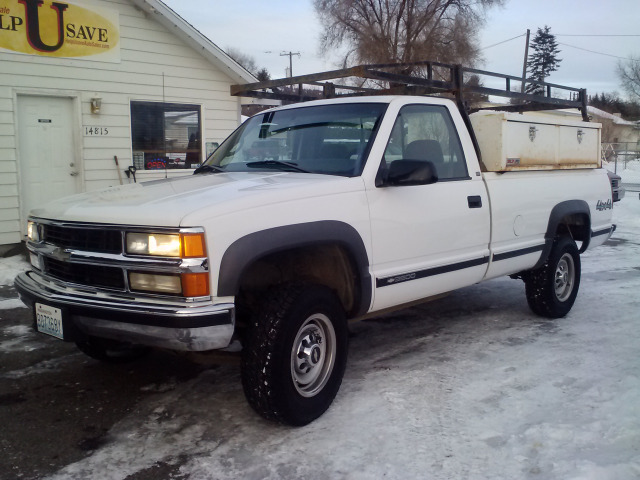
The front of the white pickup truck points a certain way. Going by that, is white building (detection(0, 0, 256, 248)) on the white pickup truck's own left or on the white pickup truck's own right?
on the white pickup truck's own right

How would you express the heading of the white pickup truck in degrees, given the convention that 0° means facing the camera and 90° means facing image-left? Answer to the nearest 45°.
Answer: approximately 45°

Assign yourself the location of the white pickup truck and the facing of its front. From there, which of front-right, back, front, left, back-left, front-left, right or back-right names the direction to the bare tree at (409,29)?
back-right
